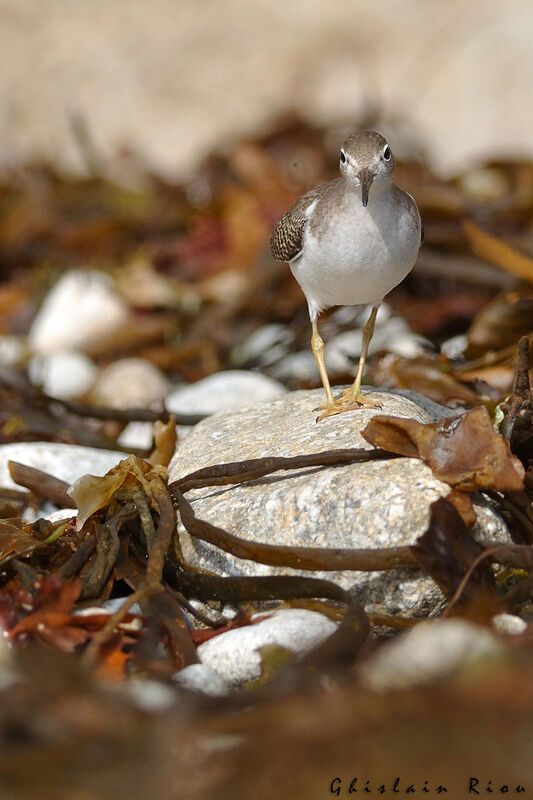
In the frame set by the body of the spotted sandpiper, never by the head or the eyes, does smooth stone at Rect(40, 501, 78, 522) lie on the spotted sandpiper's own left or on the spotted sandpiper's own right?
on the spotted sandpiper's own right

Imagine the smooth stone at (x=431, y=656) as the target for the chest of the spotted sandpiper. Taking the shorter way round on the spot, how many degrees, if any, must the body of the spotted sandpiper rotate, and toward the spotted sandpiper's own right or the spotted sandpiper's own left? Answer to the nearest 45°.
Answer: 0° — it already faces it

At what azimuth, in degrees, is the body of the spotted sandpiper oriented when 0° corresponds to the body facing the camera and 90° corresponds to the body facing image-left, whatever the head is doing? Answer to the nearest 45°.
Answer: approximately 0°

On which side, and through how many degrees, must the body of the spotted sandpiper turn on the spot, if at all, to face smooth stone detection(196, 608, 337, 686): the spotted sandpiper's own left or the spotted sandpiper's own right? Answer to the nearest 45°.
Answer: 0° — it already faces it
